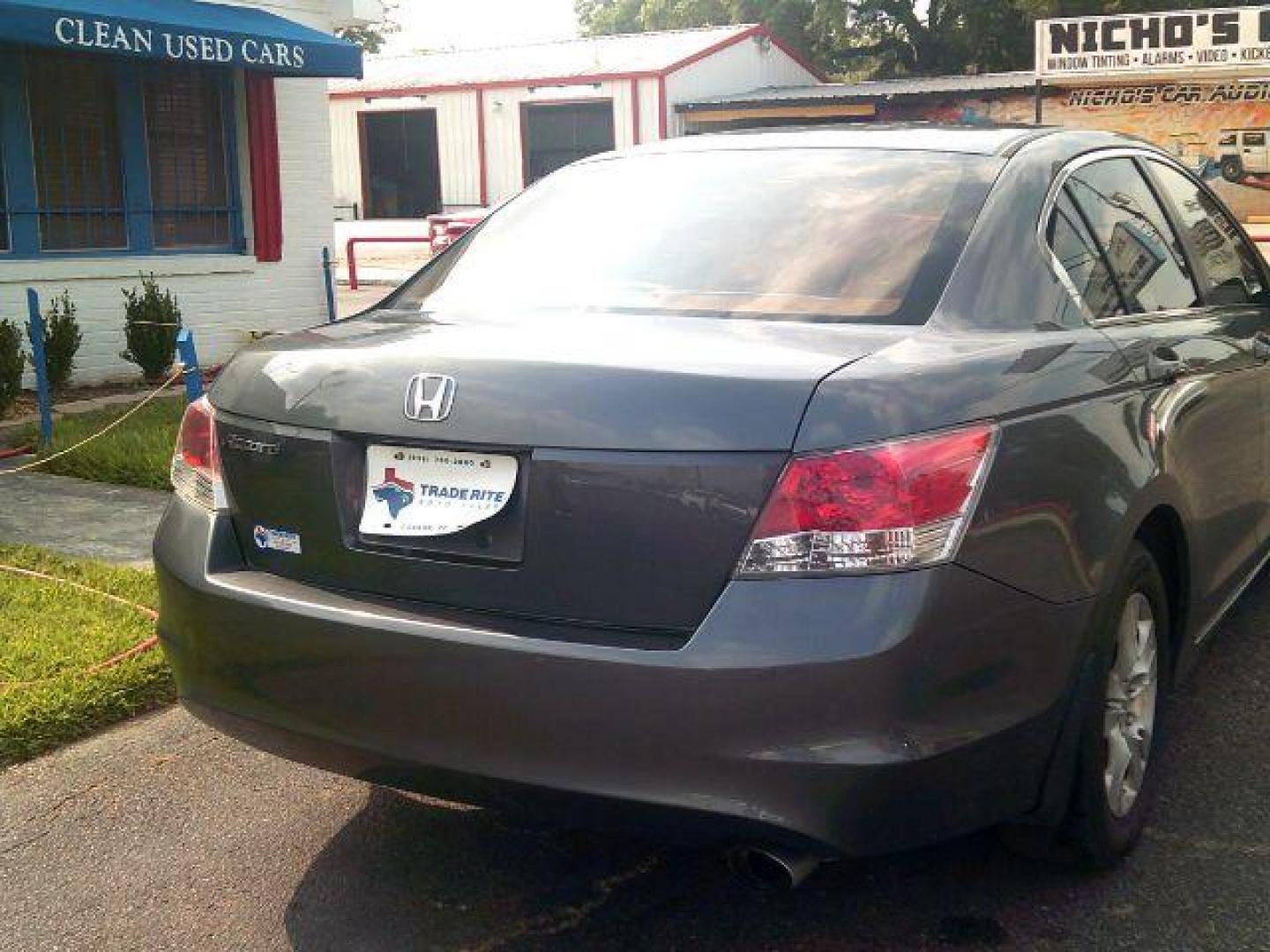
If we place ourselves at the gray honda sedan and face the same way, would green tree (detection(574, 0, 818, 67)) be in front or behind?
in front

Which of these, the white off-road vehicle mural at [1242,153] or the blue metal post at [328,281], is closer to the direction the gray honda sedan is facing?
the white off-road vehicle mural

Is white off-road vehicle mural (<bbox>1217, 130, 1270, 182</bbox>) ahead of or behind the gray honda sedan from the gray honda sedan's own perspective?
ahead

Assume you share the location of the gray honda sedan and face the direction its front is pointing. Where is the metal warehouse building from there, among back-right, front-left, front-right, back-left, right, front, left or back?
front-left

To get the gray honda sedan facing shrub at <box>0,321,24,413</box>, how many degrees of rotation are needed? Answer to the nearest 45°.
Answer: approximately 90° to its left

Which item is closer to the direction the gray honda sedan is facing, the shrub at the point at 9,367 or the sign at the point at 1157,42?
the sign

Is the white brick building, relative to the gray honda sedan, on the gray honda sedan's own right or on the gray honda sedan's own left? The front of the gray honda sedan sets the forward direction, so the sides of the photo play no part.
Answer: on the gray honda sedan's own left

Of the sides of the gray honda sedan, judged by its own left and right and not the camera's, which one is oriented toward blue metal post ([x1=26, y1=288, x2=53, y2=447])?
left

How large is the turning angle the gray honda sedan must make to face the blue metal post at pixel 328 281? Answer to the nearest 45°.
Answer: approximately 45° to its left

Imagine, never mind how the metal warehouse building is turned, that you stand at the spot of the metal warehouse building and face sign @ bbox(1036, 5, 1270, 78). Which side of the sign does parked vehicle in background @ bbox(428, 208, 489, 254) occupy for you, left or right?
right

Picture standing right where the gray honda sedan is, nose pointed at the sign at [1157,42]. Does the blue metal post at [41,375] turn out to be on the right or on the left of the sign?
left
